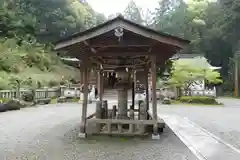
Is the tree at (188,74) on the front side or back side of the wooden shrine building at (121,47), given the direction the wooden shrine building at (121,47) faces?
on the back side

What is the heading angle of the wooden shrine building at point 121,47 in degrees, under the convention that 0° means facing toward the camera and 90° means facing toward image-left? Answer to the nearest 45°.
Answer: approximately 0°

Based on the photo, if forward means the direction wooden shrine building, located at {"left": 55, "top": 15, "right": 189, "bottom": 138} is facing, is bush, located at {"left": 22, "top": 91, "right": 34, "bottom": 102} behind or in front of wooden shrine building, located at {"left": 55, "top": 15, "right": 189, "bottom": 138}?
behind

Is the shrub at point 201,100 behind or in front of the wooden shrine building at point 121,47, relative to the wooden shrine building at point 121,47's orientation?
behind

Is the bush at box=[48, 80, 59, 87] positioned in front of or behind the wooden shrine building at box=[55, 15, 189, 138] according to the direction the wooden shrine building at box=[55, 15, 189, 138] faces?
behind
